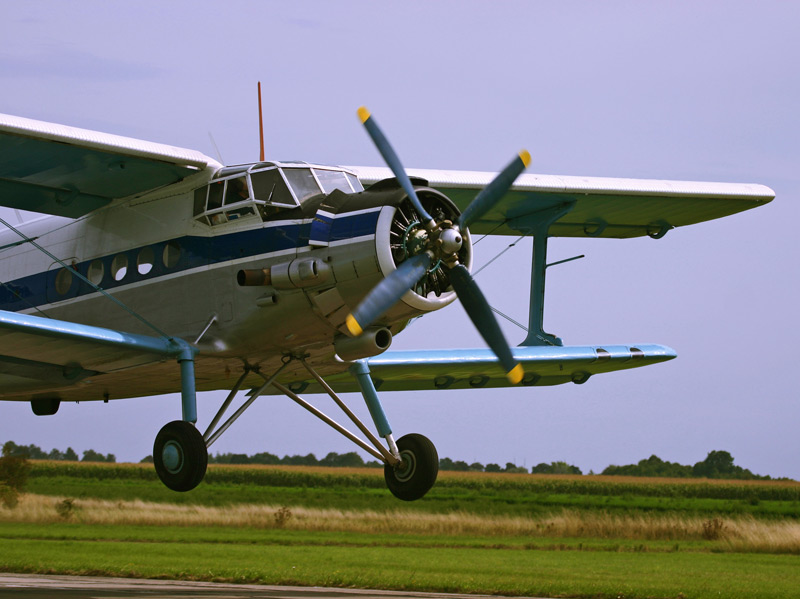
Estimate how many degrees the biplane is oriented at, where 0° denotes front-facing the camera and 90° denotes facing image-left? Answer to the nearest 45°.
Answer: approximately 315°
